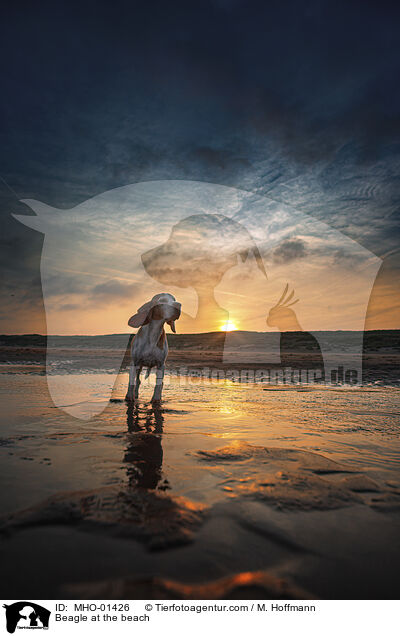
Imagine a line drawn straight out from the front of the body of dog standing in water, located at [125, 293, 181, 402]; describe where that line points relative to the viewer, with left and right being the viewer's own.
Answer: facing the viewer
